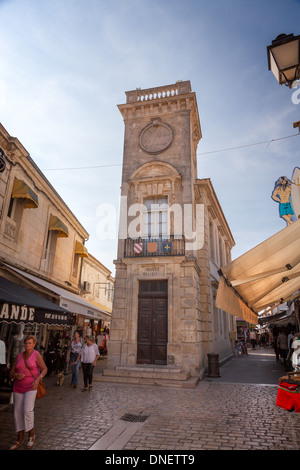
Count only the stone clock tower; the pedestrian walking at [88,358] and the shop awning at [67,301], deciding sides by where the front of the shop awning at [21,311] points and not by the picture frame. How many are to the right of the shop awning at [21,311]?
0

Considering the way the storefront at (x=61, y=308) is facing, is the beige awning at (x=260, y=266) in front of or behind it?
in front

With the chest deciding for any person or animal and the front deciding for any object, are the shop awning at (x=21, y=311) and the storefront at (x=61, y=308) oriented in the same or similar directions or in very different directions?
same or similar directions

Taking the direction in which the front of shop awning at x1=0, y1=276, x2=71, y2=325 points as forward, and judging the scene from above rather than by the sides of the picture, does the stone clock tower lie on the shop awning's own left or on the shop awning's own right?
on the shop awning's own left

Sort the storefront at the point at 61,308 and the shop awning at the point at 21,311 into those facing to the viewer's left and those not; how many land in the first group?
0

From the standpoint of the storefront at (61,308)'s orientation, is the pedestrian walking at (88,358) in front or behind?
in front

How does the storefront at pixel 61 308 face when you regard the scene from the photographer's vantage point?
facing the viewer and to the right of the viewer

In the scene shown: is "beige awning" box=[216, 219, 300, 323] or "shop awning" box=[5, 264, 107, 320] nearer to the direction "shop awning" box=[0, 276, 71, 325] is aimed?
the beige awning

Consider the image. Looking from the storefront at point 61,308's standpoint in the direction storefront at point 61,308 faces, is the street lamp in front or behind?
in front

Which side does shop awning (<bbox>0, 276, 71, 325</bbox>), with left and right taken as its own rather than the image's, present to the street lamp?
front
